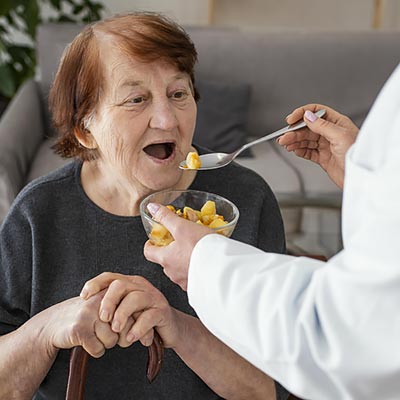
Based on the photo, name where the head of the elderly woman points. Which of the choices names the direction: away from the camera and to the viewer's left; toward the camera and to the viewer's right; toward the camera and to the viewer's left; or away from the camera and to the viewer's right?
toward the camera and to the viewer's right

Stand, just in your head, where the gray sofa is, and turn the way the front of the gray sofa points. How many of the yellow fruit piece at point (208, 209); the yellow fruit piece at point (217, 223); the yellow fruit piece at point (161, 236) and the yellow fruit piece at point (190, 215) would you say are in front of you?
4

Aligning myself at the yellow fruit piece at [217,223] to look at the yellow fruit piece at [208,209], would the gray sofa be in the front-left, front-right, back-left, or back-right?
front-right

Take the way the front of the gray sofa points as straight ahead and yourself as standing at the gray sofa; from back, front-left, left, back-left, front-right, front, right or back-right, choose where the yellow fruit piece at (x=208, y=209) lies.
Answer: front

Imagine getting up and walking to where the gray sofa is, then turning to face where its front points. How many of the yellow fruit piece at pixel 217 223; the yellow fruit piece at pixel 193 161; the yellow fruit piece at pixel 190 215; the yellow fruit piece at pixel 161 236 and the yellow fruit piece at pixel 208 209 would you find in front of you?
5

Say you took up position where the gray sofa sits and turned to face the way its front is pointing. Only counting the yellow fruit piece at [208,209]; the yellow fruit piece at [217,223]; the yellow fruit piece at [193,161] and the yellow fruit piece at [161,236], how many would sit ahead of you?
4

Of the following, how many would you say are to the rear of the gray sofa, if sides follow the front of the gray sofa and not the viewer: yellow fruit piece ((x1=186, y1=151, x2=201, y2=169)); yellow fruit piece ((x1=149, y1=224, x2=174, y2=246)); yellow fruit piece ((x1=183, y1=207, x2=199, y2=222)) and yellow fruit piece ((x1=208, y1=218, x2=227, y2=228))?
0

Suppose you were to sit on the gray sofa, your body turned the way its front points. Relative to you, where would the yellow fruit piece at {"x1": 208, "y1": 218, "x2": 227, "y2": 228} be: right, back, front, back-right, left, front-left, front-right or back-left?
front

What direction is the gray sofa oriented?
toward the camera

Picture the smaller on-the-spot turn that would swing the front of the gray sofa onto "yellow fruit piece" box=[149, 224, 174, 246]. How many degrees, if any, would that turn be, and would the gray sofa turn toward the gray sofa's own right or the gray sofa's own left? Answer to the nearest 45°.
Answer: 0° — it already faces it

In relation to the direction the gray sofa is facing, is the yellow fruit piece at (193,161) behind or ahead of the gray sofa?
ahead
